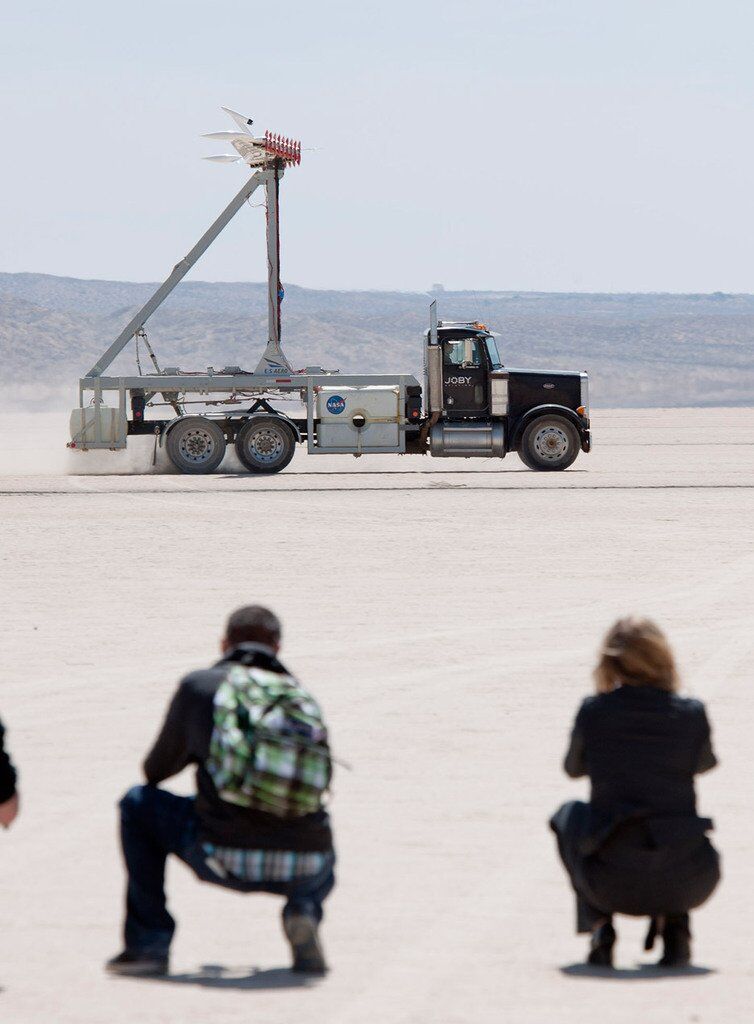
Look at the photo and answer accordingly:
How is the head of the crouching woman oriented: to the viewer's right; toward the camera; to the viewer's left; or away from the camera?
away from the camera

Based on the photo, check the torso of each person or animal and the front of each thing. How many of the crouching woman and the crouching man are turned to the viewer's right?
0

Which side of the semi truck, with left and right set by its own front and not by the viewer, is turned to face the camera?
right

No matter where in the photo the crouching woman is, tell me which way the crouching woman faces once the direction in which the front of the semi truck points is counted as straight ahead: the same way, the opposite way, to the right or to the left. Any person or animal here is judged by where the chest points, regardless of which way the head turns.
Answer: to the left

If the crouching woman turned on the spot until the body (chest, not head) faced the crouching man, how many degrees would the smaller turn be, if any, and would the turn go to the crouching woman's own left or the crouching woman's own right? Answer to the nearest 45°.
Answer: approximately 90° to the crouching woman's own left

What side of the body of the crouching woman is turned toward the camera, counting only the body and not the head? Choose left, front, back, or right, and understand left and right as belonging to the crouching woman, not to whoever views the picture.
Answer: back

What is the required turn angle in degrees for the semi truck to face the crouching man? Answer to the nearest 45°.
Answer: approximately 90° to its right

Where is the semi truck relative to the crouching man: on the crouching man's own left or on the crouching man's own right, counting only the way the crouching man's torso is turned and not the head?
on the crouching man's own right

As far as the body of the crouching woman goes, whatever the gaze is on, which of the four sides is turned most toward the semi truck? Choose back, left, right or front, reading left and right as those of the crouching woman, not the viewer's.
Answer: front

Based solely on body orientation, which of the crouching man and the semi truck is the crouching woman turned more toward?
the semi truck

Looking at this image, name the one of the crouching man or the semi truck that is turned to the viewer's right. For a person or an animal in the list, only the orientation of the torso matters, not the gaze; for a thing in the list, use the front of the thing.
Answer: the semi truck

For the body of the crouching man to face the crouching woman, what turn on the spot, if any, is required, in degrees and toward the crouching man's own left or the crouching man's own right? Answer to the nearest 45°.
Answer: approximately 135° to the crouching man's own right

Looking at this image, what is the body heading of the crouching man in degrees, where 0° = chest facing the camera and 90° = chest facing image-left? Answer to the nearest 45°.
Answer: approximately 135°

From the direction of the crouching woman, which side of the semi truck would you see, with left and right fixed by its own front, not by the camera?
right

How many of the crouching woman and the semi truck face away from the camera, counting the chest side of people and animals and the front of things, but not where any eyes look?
1
